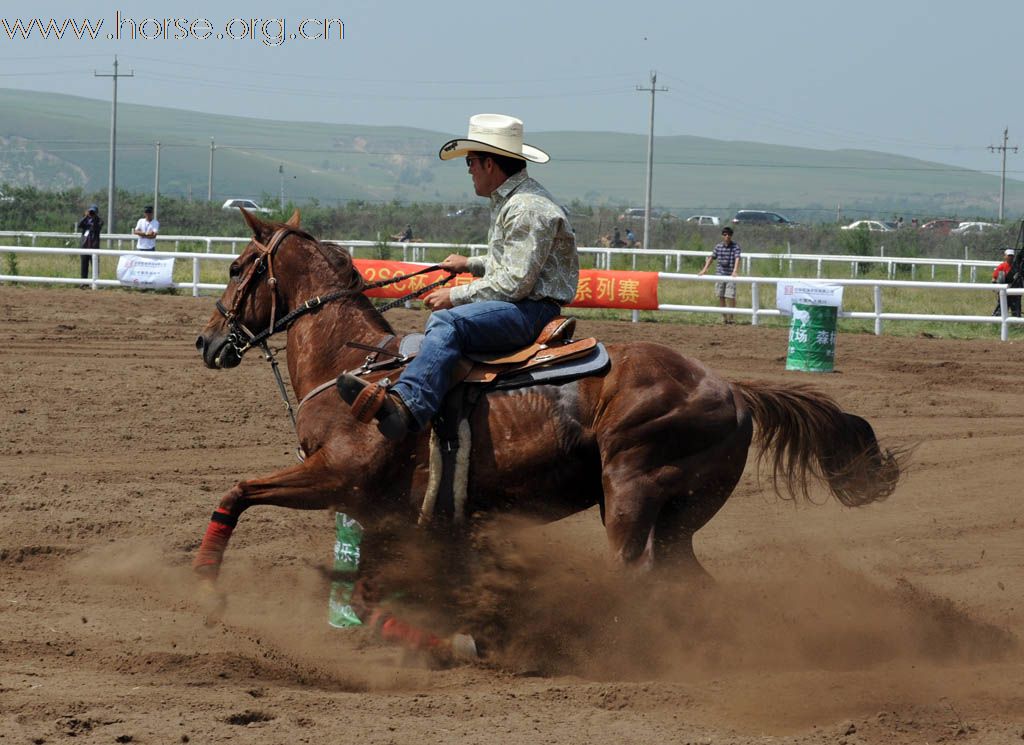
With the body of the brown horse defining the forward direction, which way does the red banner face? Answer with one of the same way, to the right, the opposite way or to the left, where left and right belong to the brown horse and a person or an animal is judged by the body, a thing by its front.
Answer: to the left

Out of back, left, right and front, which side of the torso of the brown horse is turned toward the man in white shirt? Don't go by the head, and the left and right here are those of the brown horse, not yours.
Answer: right

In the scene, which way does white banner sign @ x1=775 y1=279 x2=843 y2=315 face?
toward the camera

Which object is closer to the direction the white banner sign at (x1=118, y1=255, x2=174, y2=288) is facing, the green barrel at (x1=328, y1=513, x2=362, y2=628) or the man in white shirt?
the green barrel

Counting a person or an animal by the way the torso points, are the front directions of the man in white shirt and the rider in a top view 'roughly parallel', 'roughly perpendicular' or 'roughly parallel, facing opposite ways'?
roughly perpendicular

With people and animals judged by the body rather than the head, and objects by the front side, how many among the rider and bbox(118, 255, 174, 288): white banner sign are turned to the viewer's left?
1

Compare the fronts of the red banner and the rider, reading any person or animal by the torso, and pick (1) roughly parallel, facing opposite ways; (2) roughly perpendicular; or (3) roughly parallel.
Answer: roughly perpendicular

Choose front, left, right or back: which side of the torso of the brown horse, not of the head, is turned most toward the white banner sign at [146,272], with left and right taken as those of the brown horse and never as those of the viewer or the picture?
right

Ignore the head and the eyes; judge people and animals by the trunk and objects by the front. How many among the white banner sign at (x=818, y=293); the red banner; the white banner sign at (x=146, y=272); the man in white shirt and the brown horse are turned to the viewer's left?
1

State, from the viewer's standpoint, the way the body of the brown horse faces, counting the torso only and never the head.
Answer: to the viewer's left

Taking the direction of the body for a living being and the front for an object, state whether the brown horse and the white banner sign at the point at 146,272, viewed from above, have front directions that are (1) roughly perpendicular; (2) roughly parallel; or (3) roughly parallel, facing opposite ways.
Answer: roughly perpendicular

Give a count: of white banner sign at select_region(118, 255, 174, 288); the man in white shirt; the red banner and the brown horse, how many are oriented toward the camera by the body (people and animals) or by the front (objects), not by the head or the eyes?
3

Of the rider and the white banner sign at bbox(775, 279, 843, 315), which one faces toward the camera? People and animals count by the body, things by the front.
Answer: the white banner sign

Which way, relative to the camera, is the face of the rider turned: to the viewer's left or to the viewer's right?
to the viewer's left

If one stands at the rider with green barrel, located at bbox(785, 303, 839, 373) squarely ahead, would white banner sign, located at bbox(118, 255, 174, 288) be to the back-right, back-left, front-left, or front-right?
front-left

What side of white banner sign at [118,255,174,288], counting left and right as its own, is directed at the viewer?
front

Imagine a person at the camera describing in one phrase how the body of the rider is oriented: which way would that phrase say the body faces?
to the viewer's left

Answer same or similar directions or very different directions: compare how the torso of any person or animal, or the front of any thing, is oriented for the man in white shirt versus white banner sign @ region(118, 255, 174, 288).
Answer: same or similar directions
